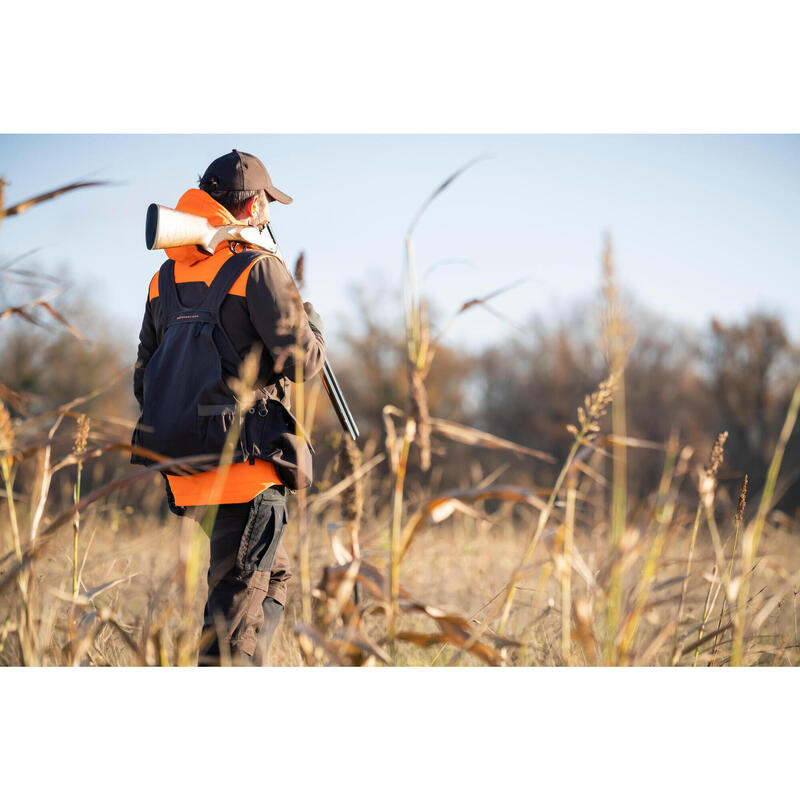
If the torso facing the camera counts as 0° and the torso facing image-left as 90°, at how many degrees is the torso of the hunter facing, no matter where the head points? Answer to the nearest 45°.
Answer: approximately 225°
